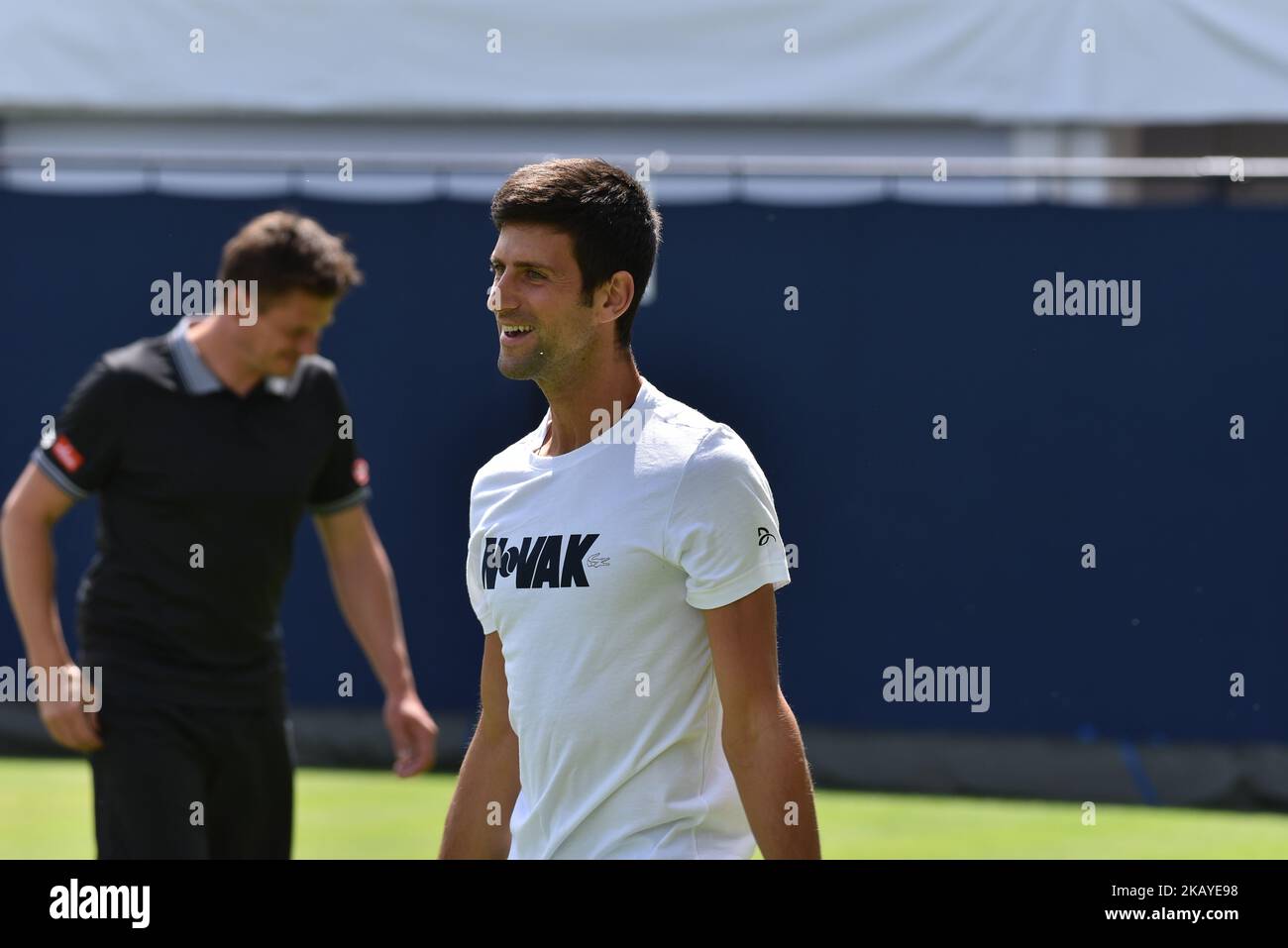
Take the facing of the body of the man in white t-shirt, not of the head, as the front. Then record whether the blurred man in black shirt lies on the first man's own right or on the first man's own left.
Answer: on the first man's own right

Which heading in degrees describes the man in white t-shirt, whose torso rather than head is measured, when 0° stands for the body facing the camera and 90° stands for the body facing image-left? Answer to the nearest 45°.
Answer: approximately 45°
